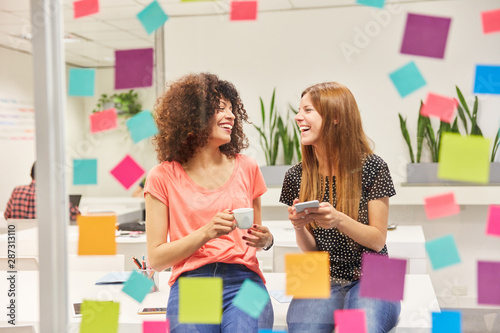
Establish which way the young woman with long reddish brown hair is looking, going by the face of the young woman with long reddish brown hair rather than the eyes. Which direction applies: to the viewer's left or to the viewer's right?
to the viewer's left

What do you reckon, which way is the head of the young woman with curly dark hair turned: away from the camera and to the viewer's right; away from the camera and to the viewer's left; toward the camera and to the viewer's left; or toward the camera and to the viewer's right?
toward the camera and to the viewer's right

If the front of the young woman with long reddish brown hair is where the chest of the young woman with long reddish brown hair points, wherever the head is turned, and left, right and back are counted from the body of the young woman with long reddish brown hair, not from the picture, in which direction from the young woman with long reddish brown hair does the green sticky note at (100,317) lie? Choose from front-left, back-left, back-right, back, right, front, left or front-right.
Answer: front-right

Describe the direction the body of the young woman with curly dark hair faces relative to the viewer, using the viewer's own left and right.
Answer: facing the viewer and to the right of the viewer

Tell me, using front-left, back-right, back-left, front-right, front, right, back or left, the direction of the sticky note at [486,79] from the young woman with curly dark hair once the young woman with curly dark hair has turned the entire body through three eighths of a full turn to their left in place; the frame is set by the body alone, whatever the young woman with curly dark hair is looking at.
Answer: right

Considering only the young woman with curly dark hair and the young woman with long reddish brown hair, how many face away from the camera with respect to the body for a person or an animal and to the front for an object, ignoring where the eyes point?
0

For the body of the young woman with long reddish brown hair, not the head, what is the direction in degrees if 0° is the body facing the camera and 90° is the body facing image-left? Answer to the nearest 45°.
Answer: approximately 45°

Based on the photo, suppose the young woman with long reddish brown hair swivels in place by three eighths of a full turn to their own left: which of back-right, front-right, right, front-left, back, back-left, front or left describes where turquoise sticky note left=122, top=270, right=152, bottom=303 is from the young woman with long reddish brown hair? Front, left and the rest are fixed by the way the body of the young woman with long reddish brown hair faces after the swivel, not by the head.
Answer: back

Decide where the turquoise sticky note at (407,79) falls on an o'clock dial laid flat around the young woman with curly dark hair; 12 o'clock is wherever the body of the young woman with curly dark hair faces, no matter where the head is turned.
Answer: The turquoise sticky note is roughly at 11 o'clock from the young woman with curly dark hair.

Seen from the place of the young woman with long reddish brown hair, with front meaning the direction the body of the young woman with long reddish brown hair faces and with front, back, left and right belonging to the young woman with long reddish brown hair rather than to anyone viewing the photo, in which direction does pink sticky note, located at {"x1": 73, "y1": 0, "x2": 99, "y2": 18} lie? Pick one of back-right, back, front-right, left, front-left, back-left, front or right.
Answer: front-right
